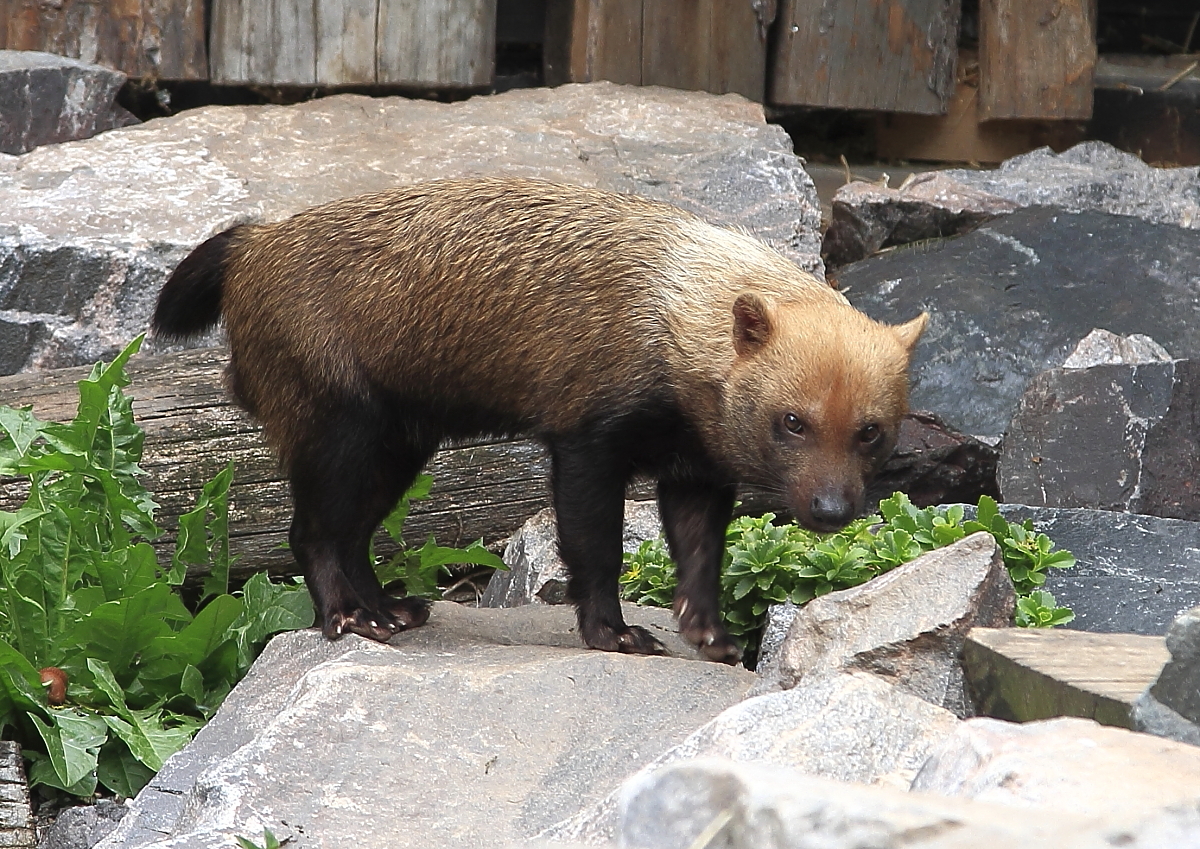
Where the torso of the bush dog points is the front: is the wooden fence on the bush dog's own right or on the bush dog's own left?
on the bush dog's own left

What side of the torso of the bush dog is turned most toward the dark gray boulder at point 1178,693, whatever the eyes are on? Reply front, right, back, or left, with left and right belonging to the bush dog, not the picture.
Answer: front

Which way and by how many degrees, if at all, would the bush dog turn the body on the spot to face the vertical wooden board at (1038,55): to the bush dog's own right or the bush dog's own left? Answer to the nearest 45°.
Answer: approximately 90° to the bush dog's own left

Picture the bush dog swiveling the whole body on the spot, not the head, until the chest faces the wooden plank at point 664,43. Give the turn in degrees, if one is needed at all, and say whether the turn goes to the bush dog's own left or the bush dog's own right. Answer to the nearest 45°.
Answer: approximately 135° to the bush dog's own left

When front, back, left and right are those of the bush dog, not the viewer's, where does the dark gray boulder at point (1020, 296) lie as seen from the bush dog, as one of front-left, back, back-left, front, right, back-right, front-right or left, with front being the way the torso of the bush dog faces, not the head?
left

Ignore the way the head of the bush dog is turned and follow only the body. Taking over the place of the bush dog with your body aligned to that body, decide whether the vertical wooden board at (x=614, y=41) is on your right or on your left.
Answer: on your left

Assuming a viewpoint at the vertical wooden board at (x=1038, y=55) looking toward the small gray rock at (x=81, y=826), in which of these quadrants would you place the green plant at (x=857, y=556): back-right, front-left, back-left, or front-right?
front-left

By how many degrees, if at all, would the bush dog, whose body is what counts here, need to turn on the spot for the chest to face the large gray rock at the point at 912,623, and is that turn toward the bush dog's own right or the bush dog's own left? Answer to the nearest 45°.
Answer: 0° — it already faces it

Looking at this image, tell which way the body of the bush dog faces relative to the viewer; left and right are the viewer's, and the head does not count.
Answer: facing the viewer and to the right of the viewer

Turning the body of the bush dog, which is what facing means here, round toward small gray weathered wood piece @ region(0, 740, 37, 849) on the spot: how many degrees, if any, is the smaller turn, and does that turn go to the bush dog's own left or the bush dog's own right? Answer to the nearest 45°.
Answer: approximately 90° to the bush dog's own right

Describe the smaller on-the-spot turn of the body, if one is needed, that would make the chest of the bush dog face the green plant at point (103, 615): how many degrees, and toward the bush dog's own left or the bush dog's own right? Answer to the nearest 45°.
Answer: approximately 135° to the bush dog's own right

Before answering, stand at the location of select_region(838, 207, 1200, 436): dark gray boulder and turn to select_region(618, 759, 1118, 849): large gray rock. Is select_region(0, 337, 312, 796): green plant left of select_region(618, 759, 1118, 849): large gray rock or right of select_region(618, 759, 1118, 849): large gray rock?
right

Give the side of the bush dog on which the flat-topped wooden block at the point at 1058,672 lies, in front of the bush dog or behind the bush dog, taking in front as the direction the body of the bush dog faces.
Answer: in front
